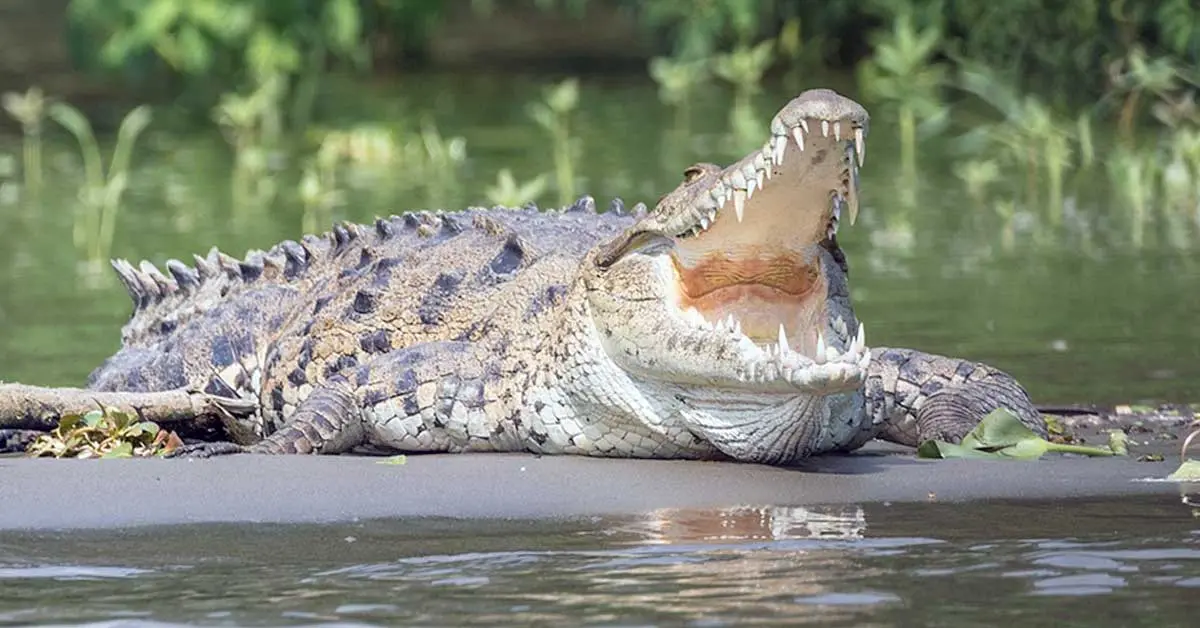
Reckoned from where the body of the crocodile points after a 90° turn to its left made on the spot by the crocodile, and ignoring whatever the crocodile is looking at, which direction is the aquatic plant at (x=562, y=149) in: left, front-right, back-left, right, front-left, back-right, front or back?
front-left

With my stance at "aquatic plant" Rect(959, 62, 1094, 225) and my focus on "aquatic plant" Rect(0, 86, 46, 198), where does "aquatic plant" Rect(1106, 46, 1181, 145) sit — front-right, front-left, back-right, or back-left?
back-right

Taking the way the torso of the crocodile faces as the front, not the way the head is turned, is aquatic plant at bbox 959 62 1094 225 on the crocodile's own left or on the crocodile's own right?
on the crocodile's own left

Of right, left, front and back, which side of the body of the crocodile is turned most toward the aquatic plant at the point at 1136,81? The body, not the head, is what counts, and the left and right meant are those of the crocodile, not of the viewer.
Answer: left

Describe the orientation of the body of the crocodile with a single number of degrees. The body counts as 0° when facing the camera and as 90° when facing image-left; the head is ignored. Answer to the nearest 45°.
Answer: approximately 315°

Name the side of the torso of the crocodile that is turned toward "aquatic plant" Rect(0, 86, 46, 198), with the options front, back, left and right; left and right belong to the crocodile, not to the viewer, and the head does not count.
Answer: back

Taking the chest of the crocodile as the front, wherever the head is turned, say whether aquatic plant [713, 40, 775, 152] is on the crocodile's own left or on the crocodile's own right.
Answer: on the crocodile's own left

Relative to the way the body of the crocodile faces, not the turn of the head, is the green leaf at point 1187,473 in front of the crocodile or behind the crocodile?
in front

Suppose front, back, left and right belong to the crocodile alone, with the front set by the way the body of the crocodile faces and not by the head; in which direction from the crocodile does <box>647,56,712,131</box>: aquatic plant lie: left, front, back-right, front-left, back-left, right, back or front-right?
back-left
